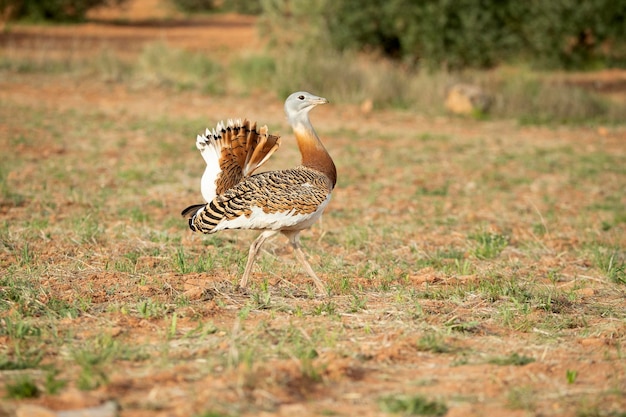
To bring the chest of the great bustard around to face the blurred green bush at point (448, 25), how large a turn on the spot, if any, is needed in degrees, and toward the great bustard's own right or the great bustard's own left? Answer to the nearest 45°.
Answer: approximately 90° to the great bustard's own left

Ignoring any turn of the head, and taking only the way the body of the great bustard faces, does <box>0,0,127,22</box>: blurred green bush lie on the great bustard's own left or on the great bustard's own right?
on the great bustard's own left

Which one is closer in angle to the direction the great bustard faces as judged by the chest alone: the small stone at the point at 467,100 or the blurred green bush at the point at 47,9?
the small stone

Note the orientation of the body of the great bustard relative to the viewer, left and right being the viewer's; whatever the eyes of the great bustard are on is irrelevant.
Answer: facing to the right of the viewer

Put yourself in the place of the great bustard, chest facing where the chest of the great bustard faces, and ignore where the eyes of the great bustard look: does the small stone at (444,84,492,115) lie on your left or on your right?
on your left

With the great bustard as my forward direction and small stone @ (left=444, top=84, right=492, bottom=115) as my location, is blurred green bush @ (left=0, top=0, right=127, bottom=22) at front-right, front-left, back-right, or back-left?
back-right
